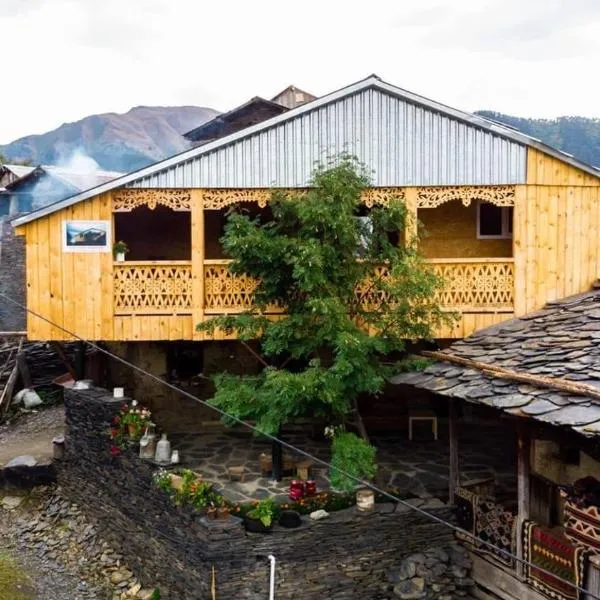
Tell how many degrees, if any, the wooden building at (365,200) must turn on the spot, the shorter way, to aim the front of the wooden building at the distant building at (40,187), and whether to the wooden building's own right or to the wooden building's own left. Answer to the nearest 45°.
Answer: approximately 135° to the wooden building's own right

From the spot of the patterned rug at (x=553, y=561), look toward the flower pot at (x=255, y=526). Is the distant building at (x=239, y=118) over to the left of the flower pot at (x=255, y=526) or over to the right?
right

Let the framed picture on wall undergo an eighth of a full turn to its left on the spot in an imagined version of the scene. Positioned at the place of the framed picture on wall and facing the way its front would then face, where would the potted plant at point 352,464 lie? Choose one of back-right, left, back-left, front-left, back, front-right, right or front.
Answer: front

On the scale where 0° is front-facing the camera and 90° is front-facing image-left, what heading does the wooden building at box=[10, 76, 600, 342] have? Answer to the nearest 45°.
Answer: approximately 0°

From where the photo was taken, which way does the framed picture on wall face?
toward the camera

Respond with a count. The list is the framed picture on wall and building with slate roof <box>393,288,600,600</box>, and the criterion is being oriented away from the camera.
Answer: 0

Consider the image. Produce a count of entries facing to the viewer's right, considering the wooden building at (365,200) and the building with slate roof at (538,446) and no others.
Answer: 0

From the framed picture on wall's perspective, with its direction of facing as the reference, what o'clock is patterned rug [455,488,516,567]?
The patterned rug is roughly at 10 o'clock from the framed picture on wall.

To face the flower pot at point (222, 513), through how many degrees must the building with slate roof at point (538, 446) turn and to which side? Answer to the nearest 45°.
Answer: approximately 45° to its right

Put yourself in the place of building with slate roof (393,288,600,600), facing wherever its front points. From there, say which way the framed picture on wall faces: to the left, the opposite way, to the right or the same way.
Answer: to the left

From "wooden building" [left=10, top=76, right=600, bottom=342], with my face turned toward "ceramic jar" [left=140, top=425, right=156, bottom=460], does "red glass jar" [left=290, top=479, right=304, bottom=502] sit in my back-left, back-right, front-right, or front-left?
front-left

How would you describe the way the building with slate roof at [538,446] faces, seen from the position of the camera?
facing the viewer and to the left of the viewer
